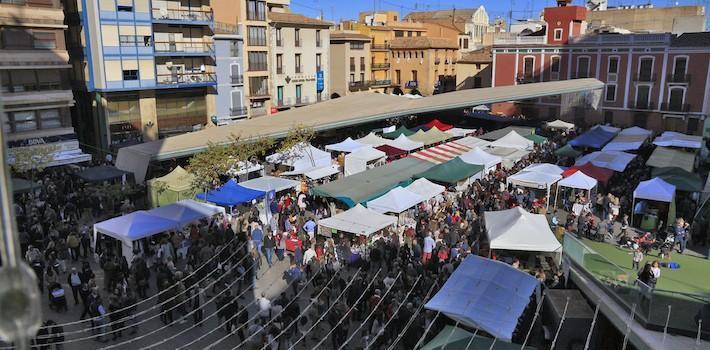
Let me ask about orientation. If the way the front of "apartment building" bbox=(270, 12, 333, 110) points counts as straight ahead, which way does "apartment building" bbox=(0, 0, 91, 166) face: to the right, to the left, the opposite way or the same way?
the same way

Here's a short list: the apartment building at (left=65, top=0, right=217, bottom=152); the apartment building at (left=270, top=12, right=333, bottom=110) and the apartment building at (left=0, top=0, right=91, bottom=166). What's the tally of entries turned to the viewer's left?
0

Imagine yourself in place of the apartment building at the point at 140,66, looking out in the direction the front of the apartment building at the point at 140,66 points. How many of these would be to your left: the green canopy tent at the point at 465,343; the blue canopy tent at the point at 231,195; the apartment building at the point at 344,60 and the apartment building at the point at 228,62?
2

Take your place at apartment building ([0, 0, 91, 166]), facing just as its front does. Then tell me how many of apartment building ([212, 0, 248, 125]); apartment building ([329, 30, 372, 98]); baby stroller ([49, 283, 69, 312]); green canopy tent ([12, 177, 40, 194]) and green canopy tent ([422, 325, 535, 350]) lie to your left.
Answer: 2

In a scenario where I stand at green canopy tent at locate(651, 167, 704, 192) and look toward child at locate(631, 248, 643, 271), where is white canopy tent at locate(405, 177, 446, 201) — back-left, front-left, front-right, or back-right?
front-right

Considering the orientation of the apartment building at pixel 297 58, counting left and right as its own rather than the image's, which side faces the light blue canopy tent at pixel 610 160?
front

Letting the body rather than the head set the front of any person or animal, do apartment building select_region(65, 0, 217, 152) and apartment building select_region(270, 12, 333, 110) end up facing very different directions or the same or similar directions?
same or similar directions

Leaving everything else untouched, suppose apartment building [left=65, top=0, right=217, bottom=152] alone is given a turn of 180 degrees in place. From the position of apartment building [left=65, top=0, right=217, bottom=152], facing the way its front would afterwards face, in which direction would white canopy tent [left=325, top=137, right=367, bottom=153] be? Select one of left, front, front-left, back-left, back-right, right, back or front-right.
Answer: back

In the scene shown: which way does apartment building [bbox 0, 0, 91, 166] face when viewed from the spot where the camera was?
facing the viewer and to the right of the viewer

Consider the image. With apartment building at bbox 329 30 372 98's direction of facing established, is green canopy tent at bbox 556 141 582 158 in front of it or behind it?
in front

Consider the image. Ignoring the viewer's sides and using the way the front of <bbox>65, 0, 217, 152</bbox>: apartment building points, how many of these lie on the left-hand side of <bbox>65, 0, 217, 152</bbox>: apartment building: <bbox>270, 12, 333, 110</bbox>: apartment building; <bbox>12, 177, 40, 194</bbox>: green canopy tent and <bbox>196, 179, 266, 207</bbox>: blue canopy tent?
1

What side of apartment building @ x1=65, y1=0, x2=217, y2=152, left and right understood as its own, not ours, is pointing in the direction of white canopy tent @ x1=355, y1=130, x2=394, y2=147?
front

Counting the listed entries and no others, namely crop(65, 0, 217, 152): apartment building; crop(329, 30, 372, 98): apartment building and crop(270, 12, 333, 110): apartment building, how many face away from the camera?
0

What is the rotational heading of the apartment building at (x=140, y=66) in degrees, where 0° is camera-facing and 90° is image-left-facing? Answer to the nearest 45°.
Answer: approximately 315°

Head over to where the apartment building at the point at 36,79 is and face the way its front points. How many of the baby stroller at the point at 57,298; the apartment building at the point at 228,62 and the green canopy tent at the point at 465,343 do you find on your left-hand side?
1

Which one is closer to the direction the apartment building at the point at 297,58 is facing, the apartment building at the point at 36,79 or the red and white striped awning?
the red and white striped awning

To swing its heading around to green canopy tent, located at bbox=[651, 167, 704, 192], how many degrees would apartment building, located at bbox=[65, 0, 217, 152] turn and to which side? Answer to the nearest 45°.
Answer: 0° — it already faces it

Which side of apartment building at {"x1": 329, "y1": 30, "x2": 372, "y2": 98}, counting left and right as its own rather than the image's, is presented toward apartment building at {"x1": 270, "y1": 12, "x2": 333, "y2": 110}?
right

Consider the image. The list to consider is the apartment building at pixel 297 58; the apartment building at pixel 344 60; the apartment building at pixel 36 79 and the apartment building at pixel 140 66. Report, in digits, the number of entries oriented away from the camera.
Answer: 0
